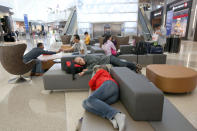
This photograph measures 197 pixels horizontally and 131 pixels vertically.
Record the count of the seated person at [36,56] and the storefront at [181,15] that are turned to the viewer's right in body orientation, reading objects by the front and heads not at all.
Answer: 1

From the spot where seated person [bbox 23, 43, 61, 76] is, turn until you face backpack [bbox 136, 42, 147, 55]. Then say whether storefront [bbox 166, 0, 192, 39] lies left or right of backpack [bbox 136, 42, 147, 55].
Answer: left

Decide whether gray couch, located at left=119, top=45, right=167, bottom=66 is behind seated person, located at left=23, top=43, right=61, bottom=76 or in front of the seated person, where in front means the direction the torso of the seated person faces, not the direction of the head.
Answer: in front

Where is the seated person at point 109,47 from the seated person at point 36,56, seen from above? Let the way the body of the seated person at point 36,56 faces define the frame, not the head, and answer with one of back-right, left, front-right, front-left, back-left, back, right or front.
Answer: front

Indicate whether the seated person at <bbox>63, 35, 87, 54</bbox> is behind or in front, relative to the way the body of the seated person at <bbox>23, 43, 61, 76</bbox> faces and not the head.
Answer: in front

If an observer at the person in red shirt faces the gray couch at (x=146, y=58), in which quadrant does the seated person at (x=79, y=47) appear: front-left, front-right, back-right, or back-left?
front-left

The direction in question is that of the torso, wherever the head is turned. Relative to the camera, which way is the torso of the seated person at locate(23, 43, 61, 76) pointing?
to the viewer's right

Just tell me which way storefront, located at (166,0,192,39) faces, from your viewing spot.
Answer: facing the viewer and to the left of the viewer

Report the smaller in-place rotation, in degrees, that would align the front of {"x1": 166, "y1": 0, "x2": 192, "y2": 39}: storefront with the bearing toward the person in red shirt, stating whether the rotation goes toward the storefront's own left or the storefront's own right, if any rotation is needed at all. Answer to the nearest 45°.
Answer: approximately 45° to the storefront's own left

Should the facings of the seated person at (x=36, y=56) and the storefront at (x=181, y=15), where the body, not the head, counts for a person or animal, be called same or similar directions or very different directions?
very different directions

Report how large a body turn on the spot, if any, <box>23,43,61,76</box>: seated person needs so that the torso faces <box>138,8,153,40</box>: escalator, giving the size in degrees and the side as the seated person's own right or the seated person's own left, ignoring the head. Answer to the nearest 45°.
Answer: approximately 45° to the seated person's own left
